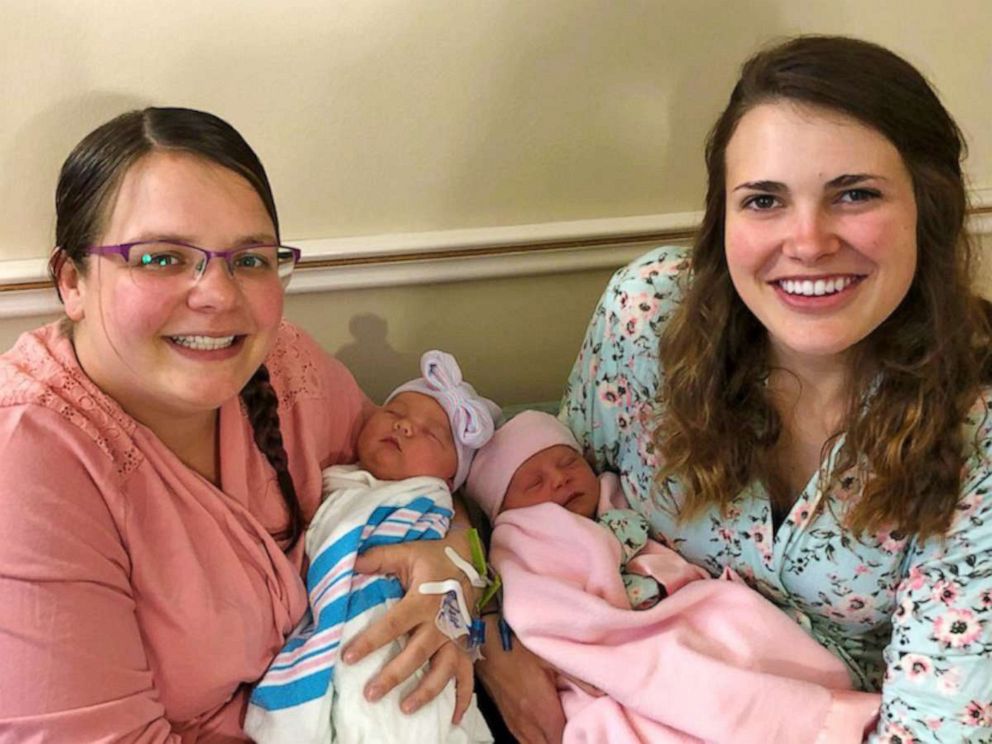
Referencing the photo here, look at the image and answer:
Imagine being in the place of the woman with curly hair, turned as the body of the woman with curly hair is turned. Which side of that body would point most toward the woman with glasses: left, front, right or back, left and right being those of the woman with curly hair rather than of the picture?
right

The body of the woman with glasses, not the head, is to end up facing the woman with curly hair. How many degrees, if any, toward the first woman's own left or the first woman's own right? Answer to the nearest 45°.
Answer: approximately 45° to the first woman's own left

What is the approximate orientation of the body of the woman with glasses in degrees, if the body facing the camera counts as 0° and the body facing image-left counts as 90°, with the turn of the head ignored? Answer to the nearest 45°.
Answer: approximately 315°

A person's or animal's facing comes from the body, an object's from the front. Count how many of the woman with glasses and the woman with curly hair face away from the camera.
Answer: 0
